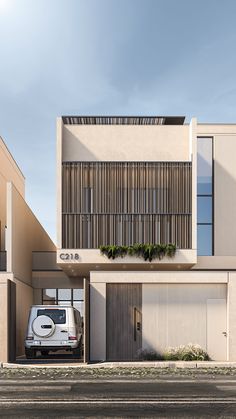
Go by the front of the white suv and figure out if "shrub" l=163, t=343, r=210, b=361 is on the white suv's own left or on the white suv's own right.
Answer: on the white suv's own right

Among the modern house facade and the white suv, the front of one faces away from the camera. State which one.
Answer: the white suv

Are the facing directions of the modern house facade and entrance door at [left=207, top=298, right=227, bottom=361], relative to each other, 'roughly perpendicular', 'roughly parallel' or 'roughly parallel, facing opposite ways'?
roughly parallel

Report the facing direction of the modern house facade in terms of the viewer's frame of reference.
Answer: facing the viewer

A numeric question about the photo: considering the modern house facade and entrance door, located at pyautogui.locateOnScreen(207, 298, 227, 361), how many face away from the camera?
0

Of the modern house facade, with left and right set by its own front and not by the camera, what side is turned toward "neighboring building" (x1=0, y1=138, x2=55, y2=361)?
right

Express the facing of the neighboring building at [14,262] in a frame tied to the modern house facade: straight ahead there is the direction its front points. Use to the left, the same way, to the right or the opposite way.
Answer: the same way

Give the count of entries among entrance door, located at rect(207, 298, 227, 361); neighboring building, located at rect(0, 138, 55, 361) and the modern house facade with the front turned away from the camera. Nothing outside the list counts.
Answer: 0

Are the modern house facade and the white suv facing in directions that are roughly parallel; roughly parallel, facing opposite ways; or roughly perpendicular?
roughly parallel, facing opposite ways

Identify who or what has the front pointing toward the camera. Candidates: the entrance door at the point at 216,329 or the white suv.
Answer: the entrance door

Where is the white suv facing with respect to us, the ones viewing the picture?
facing away from the viewer

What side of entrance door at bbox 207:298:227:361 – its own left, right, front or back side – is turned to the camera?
front
